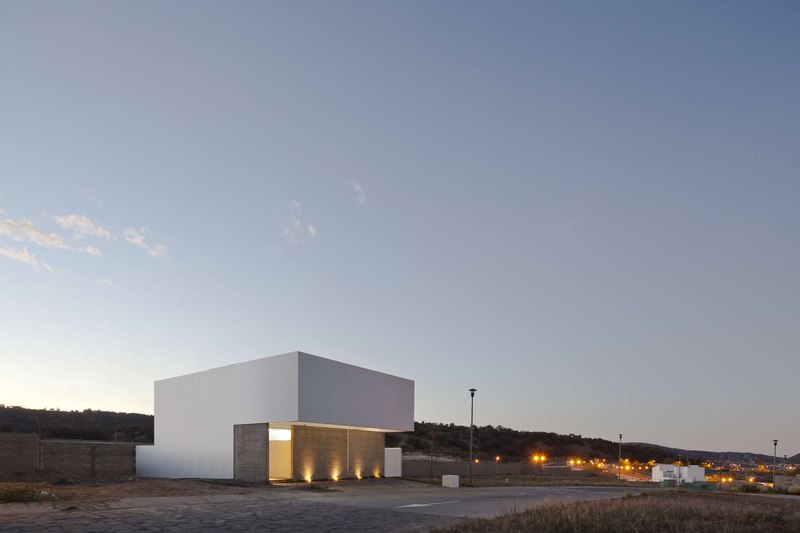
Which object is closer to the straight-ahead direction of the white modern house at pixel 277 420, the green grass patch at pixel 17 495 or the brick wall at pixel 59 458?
the green grass patch

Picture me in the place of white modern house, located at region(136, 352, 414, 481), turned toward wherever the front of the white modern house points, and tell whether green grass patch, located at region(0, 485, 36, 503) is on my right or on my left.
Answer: on my right

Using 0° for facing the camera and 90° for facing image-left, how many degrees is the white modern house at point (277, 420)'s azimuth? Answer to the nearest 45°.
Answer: approximately 315°

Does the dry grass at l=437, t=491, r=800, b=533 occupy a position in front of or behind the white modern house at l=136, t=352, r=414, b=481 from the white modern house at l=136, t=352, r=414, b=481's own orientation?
in front

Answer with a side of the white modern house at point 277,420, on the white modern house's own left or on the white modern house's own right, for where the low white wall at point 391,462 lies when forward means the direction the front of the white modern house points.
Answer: on the white modern house's own left

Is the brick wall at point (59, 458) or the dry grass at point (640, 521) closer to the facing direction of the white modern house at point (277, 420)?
the dry grass
